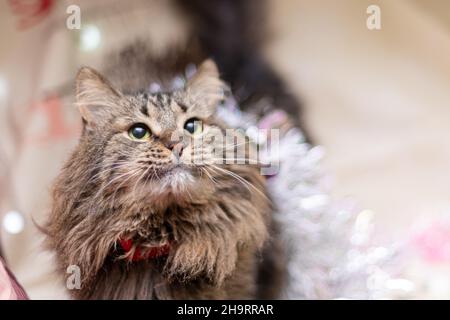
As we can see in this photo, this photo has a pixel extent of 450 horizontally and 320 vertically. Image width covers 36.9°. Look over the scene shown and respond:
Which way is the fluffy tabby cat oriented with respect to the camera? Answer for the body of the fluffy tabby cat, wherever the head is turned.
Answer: toward the camera
